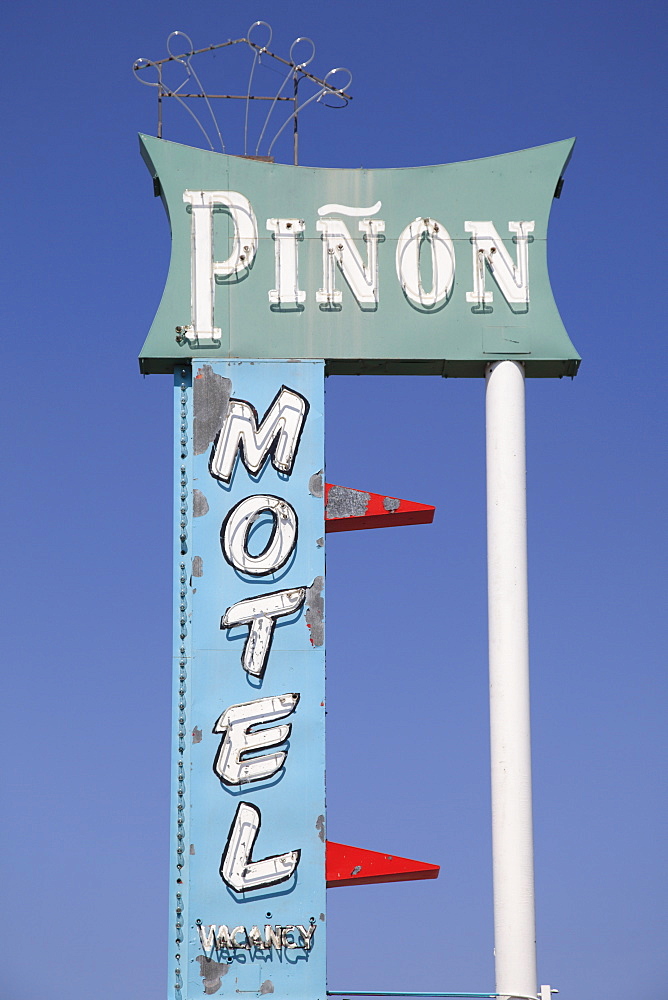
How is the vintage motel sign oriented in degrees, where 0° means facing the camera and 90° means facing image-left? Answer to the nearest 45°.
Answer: approximately 0°
